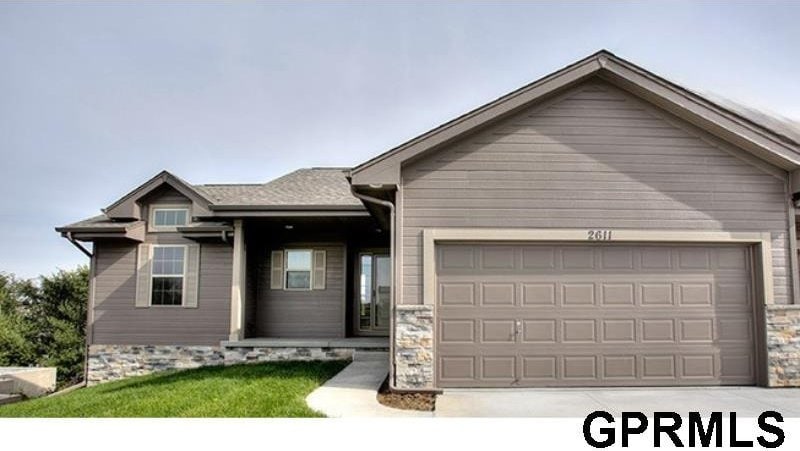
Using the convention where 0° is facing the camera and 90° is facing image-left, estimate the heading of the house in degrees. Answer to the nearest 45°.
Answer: approximately 0°
